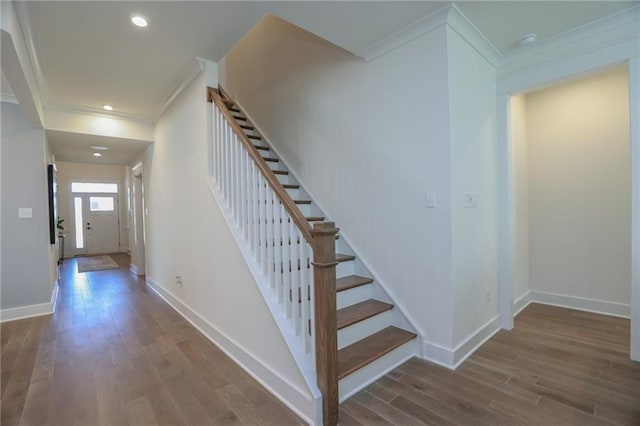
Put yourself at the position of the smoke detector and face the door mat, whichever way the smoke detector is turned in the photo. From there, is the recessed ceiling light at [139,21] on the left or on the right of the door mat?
left

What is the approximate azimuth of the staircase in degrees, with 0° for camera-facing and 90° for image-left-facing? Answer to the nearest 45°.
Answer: approximately 315°

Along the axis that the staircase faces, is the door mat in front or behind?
behind

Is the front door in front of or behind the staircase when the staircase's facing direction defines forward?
behind
